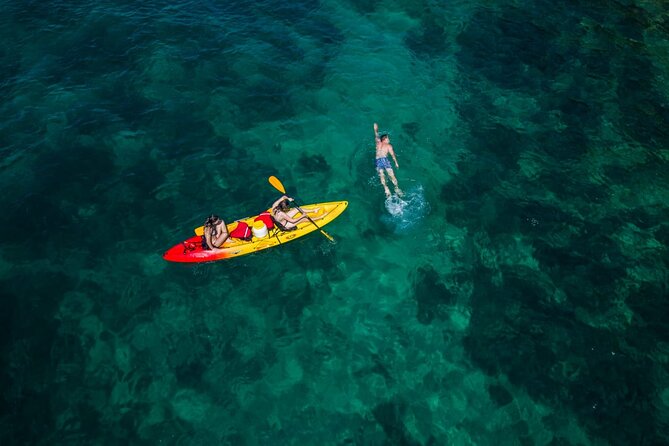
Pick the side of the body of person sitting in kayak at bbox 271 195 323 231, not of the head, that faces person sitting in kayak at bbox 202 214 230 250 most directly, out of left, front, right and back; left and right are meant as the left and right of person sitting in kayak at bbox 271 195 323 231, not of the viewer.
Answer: back

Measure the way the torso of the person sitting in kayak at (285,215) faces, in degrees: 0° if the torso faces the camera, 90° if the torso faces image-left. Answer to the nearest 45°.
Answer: approximately 270°
